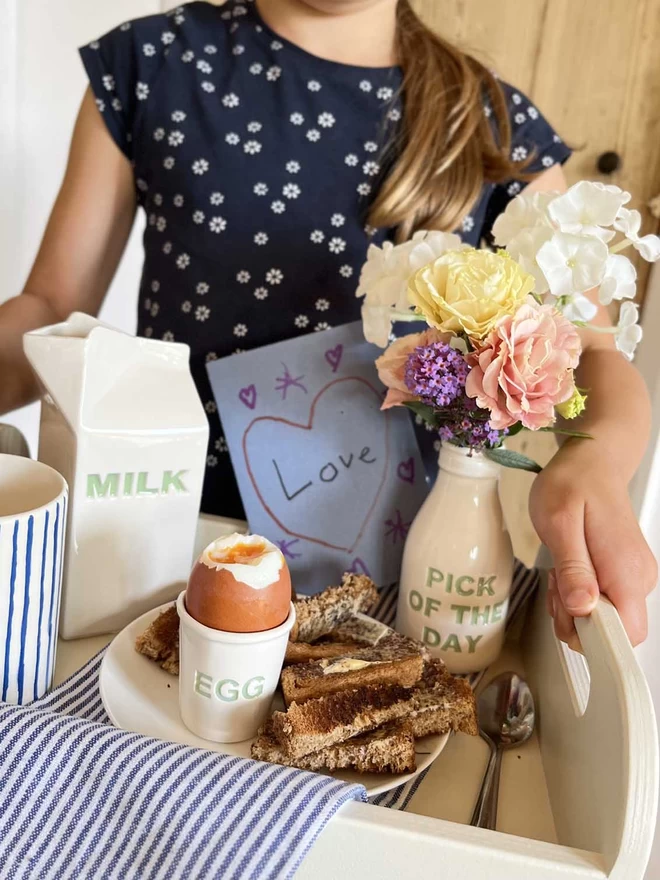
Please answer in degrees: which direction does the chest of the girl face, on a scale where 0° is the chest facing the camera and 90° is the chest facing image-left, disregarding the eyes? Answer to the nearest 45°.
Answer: approximately 0°

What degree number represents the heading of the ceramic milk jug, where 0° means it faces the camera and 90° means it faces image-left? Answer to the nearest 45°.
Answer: approximately 0°

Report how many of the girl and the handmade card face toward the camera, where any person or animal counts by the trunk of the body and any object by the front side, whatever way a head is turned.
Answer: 2

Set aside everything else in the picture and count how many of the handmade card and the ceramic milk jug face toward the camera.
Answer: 2
